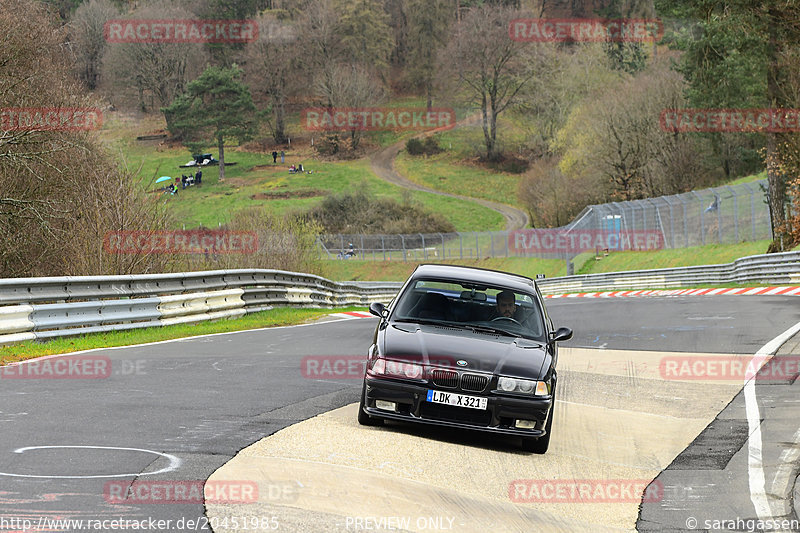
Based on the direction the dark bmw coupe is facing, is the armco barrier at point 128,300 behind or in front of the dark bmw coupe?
behind

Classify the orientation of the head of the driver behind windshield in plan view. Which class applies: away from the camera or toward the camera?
toward the camera

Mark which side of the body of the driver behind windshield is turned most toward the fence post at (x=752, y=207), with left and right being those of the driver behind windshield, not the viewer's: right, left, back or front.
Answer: back

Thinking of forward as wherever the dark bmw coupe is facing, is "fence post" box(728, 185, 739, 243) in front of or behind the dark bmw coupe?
behind

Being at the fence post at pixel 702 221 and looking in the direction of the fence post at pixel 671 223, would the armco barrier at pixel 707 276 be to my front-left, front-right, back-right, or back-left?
back-left

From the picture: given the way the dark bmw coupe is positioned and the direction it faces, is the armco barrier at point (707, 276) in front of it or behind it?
behind

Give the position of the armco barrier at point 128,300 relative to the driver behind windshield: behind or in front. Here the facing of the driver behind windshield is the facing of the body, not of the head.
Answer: behind

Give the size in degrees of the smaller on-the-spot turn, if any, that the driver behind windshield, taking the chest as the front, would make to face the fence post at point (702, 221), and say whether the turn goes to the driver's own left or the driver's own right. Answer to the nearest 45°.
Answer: approximately 180°

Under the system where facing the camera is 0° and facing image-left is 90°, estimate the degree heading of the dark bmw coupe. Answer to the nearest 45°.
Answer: approximately 0°

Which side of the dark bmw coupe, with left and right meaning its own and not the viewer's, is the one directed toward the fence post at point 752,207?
back

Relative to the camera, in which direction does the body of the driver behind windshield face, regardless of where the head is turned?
toward the camera
